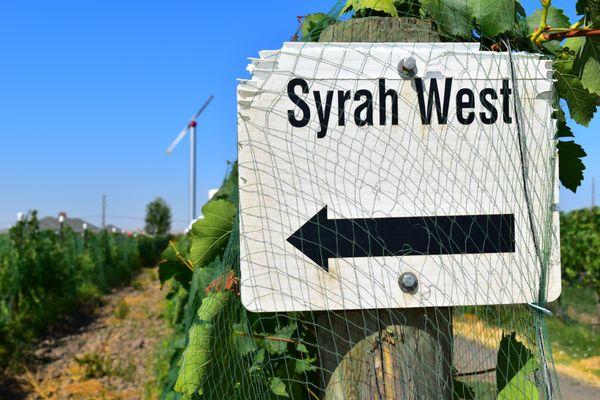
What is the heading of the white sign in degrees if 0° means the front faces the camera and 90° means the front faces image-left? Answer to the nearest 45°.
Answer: approximately 0°

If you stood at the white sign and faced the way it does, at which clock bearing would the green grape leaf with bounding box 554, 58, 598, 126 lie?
The green grape leaf is roughly at 8 o'clock from the white sign.

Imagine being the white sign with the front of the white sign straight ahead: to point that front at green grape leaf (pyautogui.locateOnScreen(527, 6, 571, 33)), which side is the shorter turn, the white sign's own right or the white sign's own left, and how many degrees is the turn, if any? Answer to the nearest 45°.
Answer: approximately 135° to the white sign's own left

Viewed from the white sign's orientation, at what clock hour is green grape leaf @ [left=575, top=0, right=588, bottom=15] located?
The green grape leaf is roughly at 8 o'clock from the white sign.

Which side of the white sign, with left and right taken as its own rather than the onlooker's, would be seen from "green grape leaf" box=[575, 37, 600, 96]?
left
